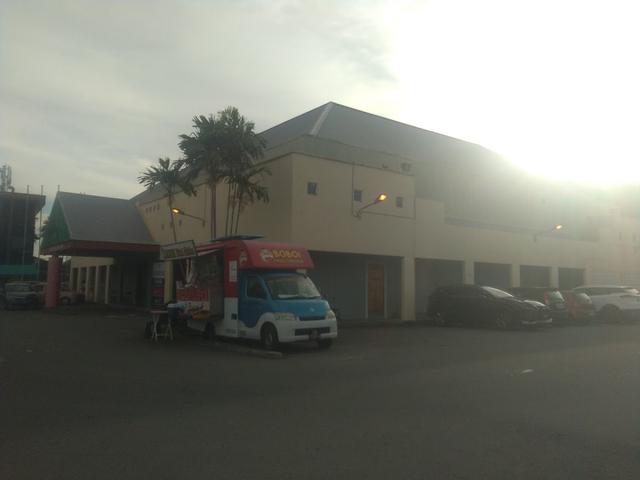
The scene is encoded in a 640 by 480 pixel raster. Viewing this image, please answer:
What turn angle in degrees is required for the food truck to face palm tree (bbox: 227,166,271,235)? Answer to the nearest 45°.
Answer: approximately 135° to its left

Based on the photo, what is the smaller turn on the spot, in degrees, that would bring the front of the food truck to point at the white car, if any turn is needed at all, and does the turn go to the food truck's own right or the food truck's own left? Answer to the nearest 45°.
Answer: approximately 90° to the food truck's own left

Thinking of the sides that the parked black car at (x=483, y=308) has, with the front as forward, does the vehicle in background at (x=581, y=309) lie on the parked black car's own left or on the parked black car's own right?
on the parked black car's own left

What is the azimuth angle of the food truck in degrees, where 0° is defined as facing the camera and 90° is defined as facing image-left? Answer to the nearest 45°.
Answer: approximately 315°

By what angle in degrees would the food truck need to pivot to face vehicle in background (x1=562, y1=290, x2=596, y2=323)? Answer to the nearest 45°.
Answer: approximately 90° to its left

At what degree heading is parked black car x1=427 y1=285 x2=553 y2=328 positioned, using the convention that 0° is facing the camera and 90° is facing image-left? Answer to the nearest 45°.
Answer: approximately 315°

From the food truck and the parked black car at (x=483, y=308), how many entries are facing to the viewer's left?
0

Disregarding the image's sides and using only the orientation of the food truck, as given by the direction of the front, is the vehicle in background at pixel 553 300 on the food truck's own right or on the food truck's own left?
on the food truck's own left

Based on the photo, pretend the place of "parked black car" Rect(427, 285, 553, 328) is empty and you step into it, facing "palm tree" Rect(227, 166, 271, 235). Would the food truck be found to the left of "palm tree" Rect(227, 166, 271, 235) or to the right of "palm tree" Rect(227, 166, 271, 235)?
left
